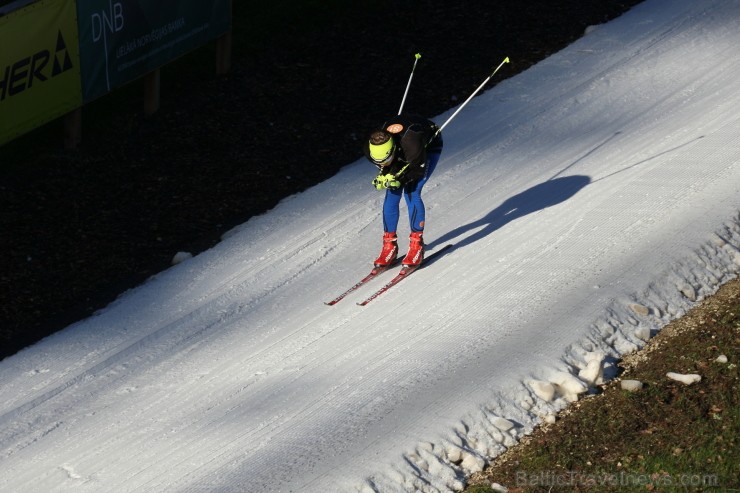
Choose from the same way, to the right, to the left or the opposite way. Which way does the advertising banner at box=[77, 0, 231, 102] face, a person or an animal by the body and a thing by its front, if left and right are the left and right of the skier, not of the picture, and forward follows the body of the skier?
to the left

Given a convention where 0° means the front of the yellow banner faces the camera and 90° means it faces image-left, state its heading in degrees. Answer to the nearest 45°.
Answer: approximately 315°

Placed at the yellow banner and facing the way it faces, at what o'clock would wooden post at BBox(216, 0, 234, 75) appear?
The wooden post is roughly at 9 o'clock from the yellow banner.

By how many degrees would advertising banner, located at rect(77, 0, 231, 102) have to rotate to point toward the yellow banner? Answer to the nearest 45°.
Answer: approximately 90° to its right

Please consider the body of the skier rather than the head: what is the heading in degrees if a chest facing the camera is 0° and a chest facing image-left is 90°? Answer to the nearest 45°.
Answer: approximately 45°

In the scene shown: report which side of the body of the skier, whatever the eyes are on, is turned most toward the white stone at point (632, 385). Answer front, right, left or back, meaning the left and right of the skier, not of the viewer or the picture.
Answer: left

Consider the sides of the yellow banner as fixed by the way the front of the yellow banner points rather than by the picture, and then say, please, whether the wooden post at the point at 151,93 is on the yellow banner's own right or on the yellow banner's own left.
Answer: on the yellow banner's own left

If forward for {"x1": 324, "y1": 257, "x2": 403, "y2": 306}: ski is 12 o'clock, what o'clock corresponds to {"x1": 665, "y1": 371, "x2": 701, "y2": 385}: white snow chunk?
The white snow chunk is roughly at 9 o'clock from the ski.

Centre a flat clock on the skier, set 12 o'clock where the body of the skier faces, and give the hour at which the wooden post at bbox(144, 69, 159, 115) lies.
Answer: The wooden post is roughly at 3 o'clock from the skier.

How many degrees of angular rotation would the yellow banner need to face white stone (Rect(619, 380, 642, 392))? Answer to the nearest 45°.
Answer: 0° — it already faces it

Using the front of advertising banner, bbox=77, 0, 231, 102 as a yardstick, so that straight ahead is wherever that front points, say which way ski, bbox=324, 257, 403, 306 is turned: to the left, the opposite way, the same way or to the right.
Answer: to the right

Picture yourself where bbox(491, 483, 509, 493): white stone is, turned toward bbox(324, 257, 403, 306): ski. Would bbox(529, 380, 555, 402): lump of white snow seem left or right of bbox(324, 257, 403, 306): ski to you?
right
